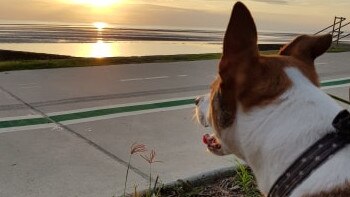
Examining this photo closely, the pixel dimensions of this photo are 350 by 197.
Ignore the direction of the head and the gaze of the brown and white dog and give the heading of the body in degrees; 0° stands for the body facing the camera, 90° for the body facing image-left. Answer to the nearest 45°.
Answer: approximately 135°

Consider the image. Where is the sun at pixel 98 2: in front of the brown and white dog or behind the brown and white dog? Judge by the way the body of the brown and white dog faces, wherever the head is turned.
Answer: in front
